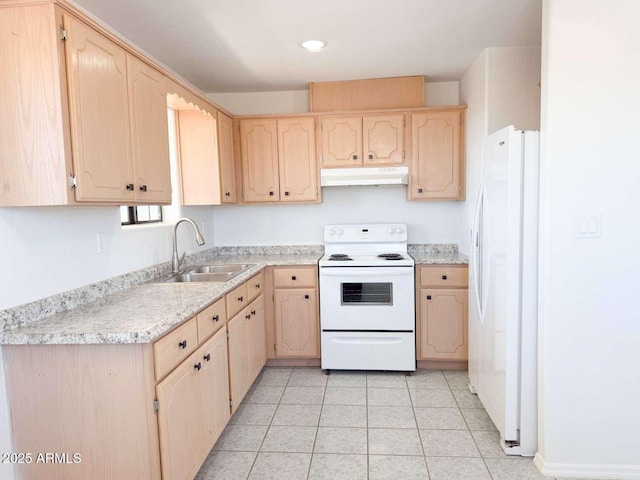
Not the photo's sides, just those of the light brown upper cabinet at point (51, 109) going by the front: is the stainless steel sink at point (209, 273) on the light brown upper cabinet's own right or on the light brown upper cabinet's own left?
on the light brown upper cabinet's own left

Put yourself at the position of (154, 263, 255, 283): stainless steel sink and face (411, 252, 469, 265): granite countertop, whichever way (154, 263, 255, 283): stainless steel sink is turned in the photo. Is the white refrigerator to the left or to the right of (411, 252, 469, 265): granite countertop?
right

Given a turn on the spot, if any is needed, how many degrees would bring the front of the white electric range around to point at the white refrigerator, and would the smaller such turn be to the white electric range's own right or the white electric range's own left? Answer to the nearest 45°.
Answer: approximately 45° to the white electric range's own left

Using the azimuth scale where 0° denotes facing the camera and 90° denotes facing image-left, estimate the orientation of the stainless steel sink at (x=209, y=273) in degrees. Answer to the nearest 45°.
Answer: approximately 270°

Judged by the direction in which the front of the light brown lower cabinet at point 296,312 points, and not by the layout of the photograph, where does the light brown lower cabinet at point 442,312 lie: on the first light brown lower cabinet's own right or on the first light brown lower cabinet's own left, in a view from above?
on the first light brown lower cabinet's own left

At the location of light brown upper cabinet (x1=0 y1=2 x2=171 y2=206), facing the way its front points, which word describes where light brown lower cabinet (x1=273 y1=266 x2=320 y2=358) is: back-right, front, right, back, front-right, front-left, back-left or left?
left

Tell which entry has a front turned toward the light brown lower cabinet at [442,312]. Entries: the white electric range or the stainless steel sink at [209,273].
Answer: the stainless steel sink

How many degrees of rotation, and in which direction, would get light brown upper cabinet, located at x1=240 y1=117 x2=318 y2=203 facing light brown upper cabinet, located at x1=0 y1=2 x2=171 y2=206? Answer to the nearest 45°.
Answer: approximately 45° to its right

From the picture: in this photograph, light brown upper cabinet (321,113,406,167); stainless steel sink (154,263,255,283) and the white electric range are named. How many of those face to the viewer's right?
1

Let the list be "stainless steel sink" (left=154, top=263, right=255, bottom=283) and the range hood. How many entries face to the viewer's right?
1
